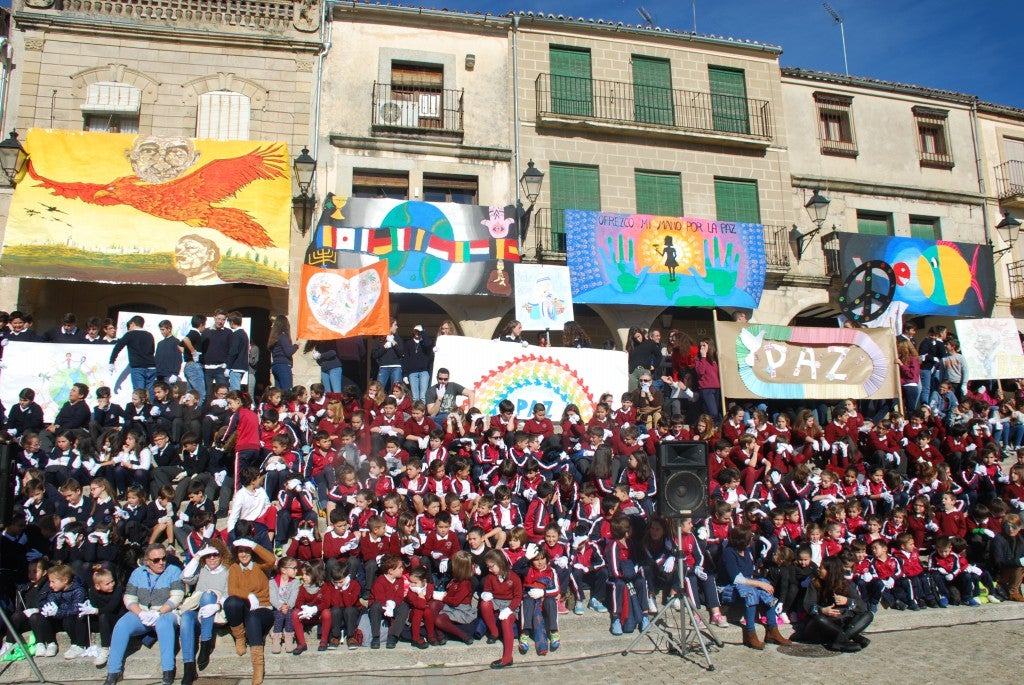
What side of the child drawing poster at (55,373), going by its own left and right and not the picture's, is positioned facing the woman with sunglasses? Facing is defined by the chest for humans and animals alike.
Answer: front

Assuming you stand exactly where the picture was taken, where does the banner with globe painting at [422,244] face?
facing the viewer

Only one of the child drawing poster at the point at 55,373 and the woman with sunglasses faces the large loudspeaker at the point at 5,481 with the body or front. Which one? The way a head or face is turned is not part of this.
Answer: the child drawing poster

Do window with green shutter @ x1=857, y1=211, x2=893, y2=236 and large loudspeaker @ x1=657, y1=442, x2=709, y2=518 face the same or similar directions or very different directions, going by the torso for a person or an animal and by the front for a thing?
same or similar directions

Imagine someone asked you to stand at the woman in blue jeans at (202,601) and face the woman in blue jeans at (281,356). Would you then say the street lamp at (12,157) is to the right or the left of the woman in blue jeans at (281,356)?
left

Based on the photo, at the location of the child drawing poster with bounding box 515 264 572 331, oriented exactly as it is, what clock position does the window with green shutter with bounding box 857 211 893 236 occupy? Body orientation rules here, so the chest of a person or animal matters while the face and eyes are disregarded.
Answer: The window with green shutter is roughly at 8 o'clock from the child drawing poster.

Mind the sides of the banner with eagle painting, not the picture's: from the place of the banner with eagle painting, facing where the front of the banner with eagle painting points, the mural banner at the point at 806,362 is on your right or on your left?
on your left

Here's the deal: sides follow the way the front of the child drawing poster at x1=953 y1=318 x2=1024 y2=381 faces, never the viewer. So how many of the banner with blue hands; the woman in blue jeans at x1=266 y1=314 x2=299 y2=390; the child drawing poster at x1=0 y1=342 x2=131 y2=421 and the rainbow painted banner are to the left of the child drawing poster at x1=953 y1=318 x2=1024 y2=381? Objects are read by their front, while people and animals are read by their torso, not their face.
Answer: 0

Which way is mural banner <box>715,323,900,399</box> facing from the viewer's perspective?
toward the camera

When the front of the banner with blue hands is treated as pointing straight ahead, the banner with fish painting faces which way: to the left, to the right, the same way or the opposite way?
the same way

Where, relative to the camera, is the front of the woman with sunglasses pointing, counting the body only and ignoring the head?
toward the camera

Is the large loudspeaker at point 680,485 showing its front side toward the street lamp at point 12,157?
no

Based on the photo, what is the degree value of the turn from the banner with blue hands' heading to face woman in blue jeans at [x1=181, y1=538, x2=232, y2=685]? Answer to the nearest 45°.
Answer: approximately 45° to its right

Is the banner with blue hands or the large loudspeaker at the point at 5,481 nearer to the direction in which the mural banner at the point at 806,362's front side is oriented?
the large loudspeaker

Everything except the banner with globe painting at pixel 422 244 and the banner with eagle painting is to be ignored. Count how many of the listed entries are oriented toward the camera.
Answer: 2

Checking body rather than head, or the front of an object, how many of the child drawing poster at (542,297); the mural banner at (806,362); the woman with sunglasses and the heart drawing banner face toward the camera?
4
